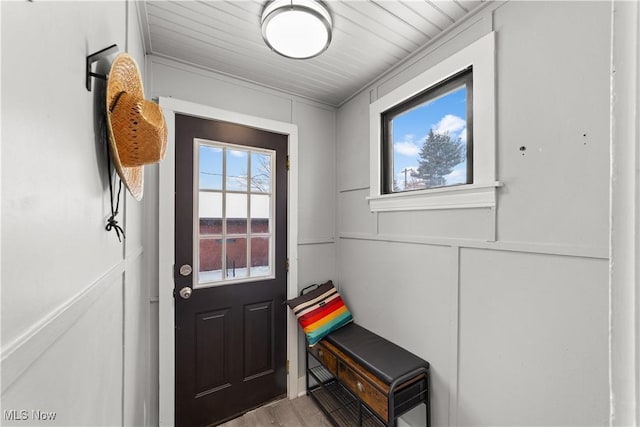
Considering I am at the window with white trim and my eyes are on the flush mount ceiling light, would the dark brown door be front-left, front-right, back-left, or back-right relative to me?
front-right

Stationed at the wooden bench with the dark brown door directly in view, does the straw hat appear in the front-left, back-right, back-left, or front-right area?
front-left

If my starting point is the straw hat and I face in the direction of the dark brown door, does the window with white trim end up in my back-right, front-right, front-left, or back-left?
front-right

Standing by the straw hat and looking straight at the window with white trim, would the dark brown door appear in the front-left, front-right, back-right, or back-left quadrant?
front-left

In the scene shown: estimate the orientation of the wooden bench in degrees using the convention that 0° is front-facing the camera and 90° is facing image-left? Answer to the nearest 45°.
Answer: approximately 45°

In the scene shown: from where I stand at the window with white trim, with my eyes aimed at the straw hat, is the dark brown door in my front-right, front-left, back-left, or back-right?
front-right
